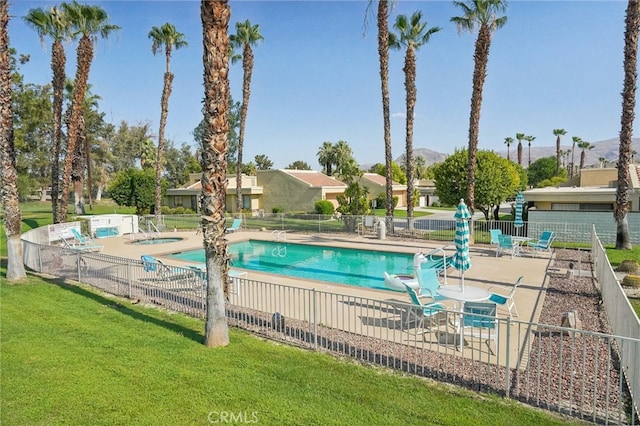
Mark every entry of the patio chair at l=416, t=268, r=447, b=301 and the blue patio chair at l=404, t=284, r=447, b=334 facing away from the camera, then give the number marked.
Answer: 0

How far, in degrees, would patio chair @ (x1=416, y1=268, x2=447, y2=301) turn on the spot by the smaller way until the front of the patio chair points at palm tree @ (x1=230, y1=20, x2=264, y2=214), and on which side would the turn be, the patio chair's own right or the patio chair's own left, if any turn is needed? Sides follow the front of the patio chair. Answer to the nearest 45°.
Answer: approximately 180°

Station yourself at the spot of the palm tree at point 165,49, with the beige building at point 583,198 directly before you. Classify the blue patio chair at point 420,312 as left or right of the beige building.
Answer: right

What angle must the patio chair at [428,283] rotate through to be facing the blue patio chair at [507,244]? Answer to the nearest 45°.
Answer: approximately 135° to its left

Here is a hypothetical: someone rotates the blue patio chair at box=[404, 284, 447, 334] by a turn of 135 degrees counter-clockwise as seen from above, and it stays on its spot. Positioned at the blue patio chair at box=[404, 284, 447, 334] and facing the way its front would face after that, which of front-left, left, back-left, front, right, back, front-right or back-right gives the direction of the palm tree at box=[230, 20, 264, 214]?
front

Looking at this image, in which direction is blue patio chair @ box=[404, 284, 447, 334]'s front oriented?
to the viewer's right

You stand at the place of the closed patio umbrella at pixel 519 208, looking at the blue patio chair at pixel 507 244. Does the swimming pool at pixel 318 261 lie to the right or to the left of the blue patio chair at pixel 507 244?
right

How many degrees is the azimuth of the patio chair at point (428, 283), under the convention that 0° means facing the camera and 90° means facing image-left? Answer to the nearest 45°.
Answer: approximately 315°

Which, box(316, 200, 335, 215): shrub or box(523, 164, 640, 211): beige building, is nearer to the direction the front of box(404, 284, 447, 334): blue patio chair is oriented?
the beige building

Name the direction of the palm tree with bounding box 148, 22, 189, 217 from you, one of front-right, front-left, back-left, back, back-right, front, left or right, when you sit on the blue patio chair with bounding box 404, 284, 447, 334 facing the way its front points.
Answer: back-left
